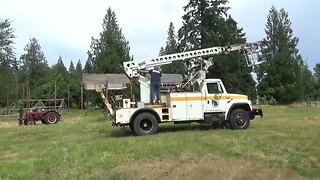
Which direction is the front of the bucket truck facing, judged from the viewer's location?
facing to the right of the viewer

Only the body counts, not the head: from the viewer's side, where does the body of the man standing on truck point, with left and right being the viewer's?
facing away from the viewer

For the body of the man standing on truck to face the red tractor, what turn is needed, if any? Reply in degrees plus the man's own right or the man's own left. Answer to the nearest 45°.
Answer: approximately 45° to the man's own left

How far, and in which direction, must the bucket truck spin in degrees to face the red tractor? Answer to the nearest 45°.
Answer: approximately 135° to its left
